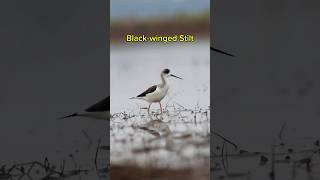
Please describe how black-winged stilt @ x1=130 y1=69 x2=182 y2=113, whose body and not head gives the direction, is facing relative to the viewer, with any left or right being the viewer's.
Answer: facing to the right of the viewer
